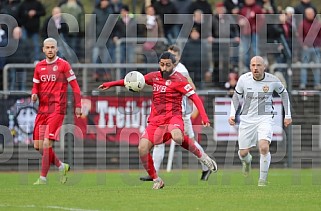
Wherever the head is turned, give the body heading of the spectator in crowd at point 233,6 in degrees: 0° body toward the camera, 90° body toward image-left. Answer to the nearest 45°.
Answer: approximately 0°

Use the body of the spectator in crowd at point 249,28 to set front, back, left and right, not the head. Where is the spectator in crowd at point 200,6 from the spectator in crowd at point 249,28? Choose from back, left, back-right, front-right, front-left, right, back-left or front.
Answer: right

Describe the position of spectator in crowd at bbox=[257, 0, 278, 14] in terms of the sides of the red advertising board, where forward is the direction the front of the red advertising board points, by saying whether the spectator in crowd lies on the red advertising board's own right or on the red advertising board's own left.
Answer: on the red advertising board's own left

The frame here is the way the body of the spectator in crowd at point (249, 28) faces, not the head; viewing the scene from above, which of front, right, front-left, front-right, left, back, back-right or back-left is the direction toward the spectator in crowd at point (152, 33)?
right

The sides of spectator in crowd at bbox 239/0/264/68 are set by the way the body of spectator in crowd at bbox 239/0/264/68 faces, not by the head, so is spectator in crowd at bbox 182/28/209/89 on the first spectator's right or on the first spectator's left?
on the first spectator's right

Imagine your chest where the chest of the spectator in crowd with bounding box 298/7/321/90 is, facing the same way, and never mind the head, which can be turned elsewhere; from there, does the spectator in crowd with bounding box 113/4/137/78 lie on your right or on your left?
on your right

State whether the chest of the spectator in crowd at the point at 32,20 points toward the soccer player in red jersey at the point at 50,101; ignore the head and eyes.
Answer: yes

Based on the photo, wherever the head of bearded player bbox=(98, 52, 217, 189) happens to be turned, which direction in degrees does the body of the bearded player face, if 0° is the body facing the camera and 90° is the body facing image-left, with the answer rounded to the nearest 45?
approximately 45°

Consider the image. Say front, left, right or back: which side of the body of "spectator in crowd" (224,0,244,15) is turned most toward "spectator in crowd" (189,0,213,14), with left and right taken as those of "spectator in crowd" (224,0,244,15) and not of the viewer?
right

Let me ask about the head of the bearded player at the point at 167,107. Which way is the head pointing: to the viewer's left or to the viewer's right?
to the viewer's left
